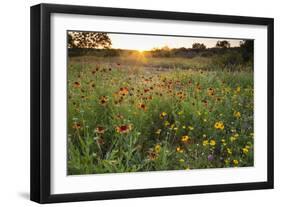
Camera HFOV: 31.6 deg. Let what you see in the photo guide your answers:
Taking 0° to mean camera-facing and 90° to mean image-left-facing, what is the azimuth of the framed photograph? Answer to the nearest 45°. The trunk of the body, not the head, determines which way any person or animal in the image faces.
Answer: approximately 315°

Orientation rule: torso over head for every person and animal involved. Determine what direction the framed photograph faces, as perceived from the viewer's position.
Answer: facing the viewer and to the right of the viewer
